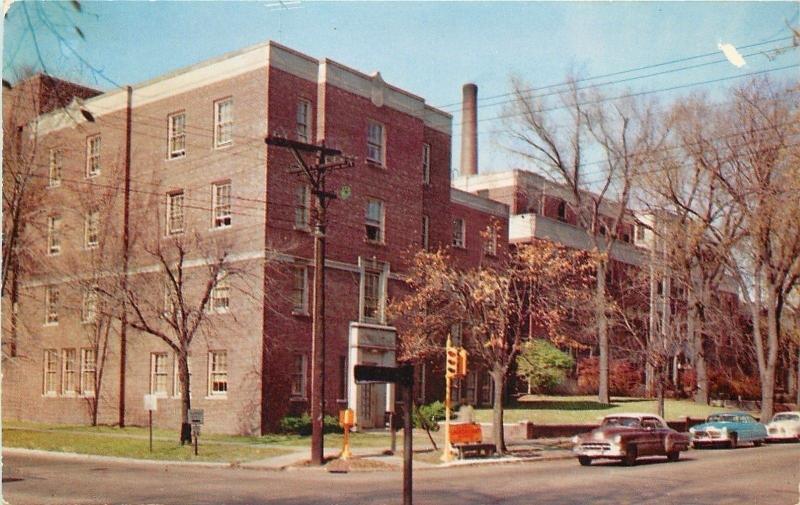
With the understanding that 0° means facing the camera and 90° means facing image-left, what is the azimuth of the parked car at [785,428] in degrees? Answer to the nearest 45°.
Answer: approximately 45°

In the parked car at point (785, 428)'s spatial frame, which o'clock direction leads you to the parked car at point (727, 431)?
the parked car at point (727, 431) is roughly at 11 o'clock from the parked car at point (785, 428).

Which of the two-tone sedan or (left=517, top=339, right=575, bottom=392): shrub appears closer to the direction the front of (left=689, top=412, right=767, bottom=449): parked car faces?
the two-tone sedan

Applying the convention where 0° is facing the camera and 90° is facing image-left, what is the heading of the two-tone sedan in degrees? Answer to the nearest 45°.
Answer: approximately 45°

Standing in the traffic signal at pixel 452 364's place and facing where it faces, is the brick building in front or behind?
behind

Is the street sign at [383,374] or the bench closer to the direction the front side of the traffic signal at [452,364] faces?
the street sign

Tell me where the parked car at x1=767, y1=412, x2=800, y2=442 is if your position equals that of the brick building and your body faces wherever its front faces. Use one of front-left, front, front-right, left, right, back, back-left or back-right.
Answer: front-left

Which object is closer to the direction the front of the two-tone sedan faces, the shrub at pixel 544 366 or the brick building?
the brick building

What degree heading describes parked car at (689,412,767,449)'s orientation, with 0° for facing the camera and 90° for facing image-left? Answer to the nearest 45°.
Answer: approximately 45°

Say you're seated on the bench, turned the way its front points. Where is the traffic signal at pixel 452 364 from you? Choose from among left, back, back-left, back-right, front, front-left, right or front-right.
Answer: front-right

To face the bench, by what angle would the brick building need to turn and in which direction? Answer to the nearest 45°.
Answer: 0° — it already faces it

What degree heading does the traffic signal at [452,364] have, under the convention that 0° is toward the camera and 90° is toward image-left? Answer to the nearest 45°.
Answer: approximately 0°

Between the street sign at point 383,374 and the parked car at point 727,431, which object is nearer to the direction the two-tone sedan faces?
the street sign

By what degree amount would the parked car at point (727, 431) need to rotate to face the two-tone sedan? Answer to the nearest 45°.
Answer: approximately 45° to its left

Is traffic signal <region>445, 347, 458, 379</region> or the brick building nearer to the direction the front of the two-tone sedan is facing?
the traffic signal
